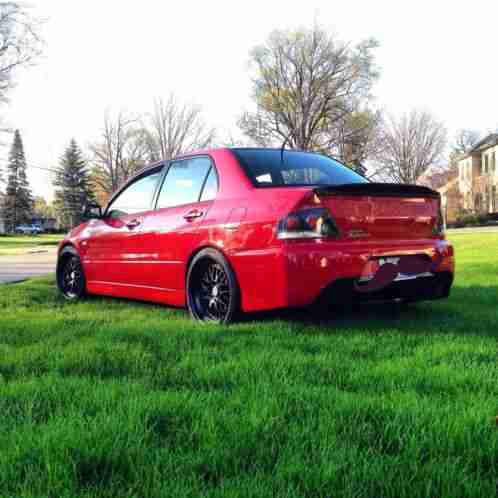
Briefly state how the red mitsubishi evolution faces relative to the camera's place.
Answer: facing away from the viewer and to the left of the viewer

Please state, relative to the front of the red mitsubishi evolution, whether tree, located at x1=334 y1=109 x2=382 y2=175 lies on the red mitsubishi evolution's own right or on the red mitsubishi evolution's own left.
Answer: on the red mitsubishi evolution's own right

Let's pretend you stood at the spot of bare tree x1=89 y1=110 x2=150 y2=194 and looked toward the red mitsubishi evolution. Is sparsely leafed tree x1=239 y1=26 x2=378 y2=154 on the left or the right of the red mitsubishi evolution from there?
left

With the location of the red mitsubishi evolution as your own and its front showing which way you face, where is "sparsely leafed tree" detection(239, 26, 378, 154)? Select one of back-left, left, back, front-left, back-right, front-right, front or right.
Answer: front-right

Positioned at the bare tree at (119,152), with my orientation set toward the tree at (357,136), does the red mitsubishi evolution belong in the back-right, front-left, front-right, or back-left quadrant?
front-right

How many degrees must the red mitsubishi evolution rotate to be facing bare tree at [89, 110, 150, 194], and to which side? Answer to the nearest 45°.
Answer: approximately 45° to its right
